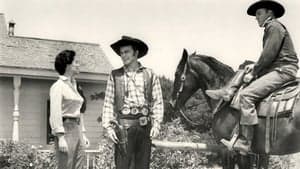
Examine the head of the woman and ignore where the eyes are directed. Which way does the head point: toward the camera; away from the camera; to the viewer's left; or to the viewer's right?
to the viewer's right

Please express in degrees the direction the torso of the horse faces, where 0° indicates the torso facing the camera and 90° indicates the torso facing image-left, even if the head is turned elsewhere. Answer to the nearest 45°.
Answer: approximately 90°

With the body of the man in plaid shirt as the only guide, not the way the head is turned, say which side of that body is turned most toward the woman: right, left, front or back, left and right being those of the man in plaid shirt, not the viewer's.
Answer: right

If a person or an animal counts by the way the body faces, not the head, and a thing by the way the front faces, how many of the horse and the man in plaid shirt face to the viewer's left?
1

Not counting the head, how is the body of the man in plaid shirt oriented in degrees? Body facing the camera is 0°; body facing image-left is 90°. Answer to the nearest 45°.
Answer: approximately 0°

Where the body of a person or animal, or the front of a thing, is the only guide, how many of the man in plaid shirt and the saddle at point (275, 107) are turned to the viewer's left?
1

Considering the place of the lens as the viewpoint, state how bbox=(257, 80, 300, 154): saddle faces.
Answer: facing to the left of the viewer

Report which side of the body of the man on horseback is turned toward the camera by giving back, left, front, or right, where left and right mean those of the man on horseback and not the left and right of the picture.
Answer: left

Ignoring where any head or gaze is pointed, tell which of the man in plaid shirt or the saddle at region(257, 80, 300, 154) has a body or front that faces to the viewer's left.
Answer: the saddle
